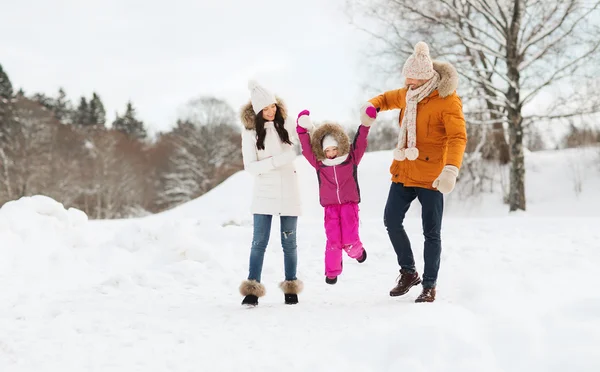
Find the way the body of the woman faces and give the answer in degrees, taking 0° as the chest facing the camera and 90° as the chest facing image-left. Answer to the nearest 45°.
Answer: approximately 0°

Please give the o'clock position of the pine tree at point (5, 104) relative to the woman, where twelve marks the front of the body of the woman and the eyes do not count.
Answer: The pine tree is roughly at 5 o'clock from the woman.

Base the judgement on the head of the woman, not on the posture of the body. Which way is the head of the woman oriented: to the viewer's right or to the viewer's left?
to the viewer's right

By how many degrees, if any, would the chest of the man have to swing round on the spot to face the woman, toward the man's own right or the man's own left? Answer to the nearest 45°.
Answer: approximately 45° to the man's own right

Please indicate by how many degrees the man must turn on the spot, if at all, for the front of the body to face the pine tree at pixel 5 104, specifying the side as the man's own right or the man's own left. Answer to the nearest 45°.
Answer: approximately 90° to the man's own right
